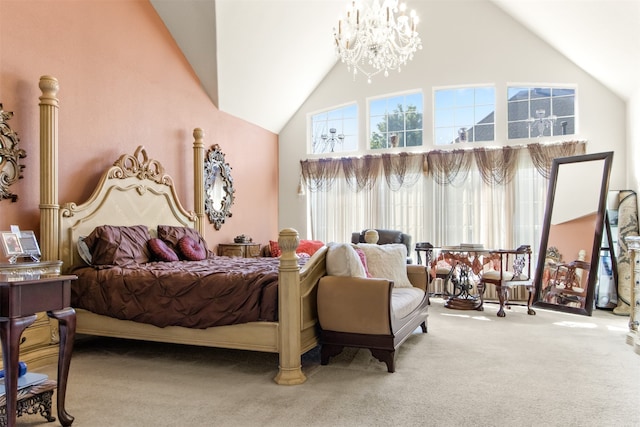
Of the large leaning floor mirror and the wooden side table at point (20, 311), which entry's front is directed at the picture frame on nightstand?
the large leaning floor mirror

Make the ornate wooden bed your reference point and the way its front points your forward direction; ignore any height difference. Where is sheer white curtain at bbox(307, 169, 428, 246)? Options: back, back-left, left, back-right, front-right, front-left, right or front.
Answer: left

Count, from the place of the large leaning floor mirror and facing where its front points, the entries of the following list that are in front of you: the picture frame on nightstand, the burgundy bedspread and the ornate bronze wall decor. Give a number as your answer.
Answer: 3

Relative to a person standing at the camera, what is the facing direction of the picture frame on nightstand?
facing the viewer and to the right of the viewer

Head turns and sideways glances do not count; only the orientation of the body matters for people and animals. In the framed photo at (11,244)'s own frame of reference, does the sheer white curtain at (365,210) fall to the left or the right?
on its left

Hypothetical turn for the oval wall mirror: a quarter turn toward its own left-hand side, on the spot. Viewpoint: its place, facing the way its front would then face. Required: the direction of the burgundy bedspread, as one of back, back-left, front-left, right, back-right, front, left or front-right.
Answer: back-right
